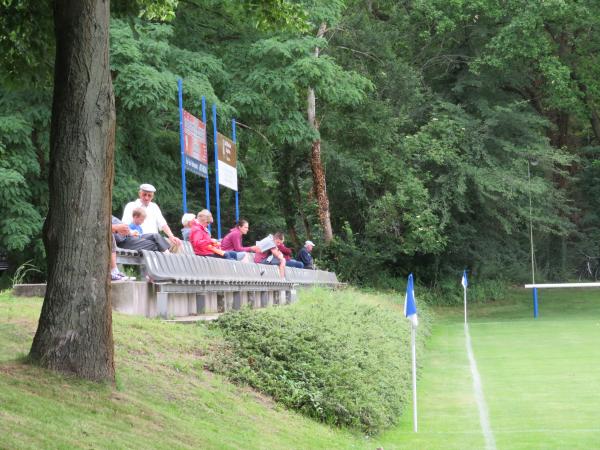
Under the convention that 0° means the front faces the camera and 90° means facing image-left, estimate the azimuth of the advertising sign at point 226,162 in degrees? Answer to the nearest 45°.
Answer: approximately 315°

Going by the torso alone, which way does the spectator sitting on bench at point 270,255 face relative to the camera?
to the viewer's right

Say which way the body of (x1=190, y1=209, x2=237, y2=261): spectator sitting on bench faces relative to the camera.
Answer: to the viewer's right

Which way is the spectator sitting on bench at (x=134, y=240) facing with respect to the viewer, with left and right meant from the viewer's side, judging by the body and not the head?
facing to the right of the viewer

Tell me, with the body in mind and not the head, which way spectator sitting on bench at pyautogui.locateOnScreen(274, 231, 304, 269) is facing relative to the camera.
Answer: to the viewer's right

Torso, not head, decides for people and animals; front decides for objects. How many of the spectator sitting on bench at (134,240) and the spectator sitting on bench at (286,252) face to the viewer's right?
2
